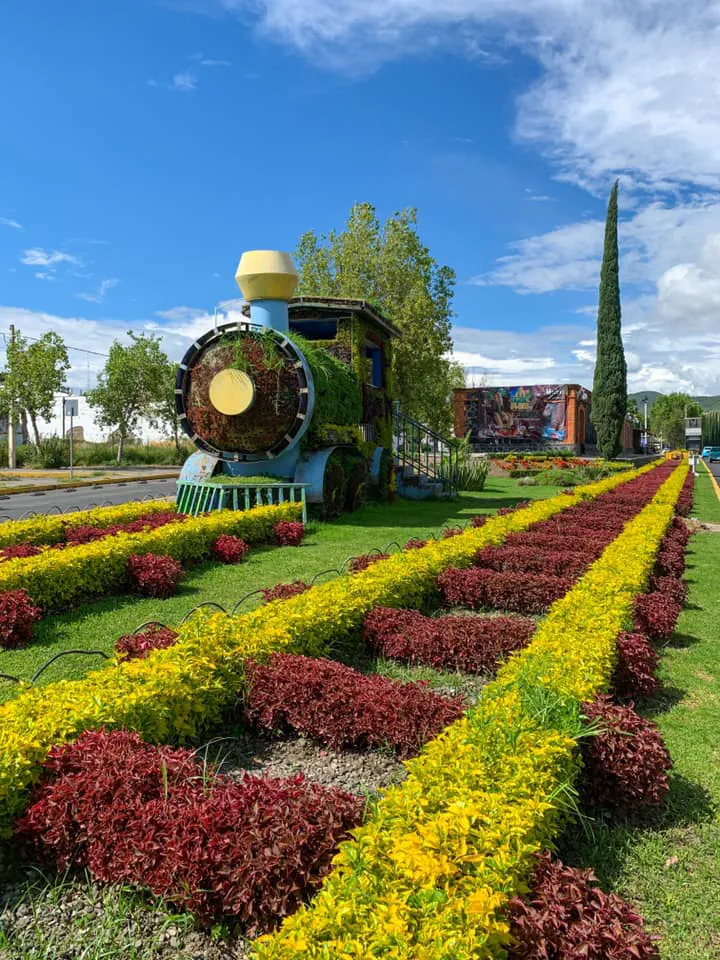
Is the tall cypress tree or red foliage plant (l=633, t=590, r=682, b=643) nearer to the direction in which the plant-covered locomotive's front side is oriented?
the red foliage plant

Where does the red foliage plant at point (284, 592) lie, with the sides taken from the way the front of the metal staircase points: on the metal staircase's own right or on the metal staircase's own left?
on the metal staircase's own right

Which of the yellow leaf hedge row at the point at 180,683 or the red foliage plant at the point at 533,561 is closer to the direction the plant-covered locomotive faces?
the yellow leaf hedge row

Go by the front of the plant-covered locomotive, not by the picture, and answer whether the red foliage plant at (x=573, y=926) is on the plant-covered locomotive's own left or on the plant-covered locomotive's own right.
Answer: on the plant-covered locomotive's own left

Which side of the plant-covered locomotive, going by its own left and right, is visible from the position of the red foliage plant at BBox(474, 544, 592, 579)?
left

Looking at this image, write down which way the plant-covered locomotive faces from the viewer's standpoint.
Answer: facing the viewer and to the left of the viewer

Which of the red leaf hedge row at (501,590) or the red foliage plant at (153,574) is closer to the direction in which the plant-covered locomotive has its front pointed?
the red foliage plant

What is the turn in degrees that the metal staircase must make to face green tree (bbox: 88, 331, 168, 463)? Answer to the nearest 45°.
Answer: approximately 135° to its left

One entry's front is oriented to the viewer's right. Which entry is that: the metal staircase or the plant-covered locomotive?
the metal staircase

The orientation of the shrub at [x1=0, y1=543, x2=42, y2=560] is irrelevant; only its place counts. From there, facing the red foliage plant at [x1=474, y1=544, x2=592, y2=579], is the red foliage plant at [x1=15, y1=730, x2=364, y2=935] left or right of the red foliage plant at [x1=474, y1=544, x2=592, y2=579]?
right

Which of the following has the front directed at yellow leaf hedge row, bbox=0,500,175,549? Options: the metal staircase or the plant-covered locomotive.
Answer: the plant-covered locomotive

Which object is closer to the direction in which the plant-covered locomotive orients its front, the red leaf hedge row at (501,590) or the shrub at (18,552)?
the shrub

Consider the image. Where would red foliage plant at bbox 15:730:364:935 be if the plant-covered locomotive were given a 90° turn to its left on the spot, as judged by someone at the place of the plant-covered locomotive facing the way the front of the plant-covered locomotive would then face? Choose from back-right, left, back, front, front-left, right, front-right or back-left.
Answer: front-right

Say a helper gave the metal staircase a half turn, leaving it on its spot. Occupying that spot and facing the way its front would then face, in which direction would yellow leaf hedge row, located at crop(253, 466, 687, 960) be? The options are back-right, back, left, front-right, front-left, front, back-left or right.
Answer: left

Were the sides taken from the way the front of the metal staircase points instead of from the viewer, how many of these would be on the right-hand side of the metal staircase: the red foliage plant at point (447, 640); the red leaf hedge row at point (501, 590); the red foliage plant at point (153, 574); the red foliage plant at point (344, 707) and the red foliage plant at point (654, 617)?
5

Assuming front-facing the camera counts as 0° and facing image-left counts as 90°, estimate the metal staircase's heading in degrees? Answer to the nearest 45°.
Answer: approximately 270°

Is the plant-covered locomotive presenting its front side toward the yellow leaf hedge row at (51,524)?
yes

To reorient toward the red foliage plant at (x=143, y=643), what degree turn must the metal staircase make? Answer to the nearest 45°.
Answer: approximately 90° to its right

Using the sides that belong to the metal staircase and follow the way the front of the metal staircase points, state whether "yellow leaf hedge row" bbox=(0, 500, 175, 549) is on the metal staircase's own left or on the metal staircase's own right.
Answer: on the metal staircase's own right

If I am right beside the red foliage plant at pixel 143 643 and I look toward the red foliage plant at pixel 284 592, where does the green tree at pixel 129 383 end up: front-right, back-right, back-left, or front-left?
front-left

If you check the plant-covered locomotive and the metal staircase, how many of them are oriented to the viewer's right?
1
